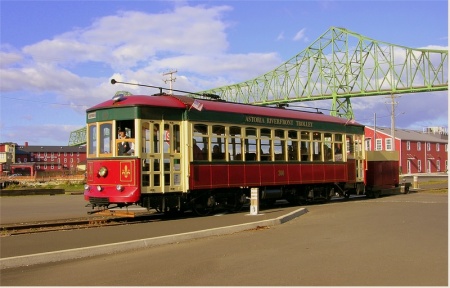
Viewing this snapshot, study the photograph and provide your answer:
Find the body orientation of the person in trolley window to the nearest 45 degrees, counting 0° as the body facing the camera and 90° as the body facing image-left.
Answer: approximately 45°
